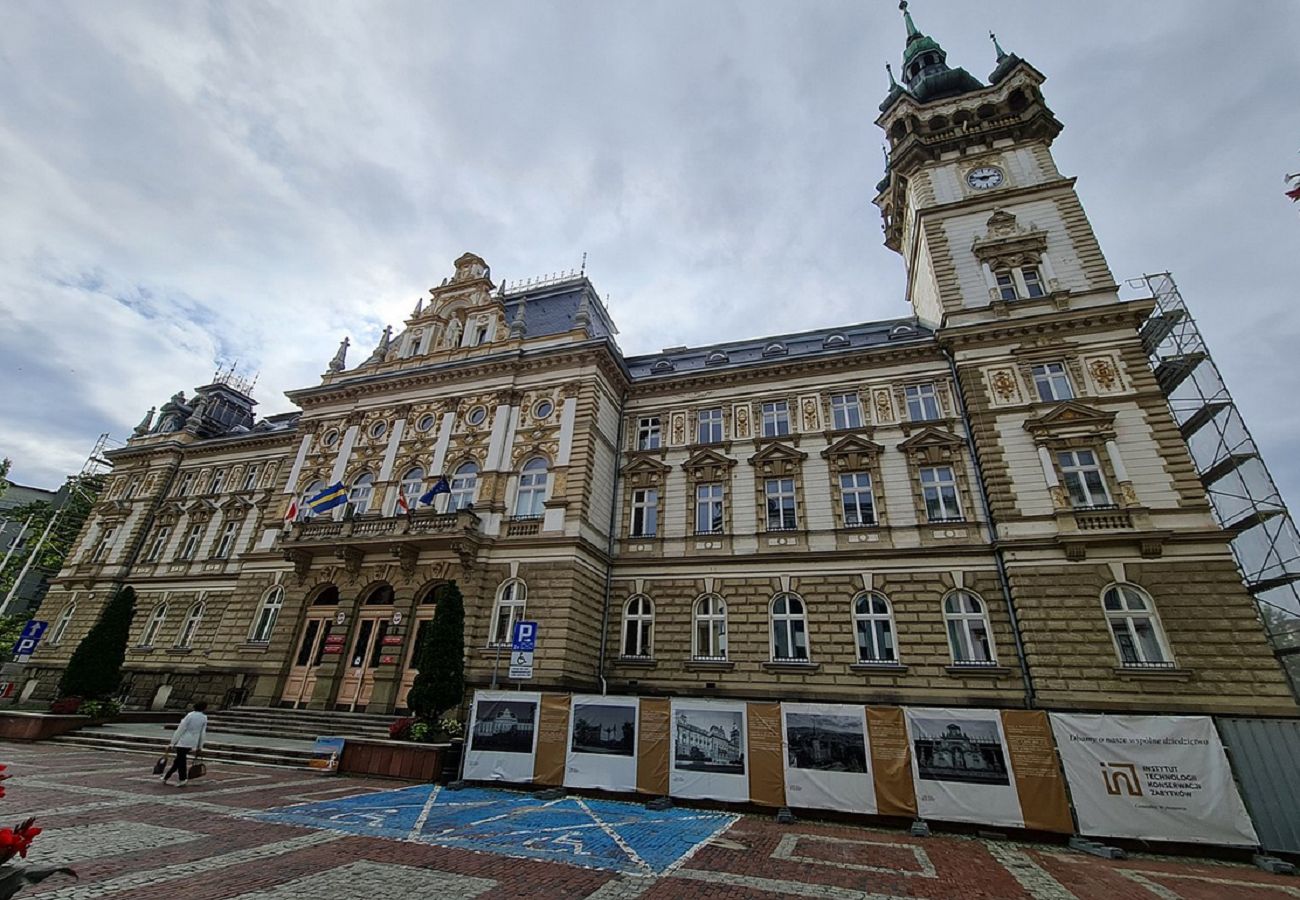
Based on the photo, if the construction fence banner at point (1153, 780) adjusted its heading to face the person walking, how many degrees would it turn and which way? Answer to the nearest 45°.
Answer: approximately 45° to its right

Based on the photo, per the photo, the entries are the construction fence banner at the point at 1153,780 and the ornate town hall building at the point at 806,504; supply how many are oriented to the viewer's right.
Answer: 0

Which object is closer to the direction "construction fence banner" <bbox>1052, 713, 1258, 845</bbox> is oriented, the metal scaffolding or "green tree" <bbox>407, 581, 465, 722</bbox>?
the green tree

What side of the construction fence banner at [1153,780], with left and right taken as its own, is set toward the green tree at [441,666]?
right

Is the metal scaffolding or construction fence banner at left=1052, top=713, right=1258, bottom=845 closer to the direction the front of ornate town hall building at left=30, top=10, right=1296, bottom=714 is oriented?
the construction fence banner

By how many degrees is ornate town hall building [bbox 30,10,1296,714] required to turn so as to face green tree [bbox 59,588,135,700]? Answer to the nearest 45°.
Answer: approximately 45° to its right

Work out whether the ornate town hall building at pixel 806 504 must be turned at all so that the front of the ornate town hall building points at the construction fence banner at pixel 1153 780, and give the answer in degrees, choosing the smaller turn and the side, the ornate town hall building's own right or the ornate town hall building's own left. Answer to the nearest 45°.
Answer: approximately 90° to the ornate town hall building's own left

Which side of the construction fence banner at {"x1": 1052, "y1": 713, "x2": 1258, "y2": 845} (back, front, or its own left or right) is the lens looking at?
front

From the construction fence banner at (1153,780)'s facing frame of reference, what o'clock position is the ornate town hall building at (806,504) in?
The ornate town hall building is roughly at 4 o'clock from the construction fence banner.

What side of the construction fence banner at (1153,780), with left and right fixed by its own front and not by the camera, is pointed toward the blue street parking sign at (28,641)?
right
